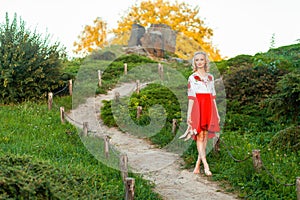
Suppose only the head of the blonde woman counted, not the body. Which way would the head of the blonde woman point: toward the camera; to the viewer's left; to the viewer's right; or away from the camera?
toward the camera

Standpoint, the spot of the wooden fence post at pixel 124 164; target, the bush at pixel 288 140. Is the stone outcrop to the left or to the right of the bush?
left

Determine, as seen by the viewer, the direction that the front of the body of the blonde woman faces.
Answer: toward the camera

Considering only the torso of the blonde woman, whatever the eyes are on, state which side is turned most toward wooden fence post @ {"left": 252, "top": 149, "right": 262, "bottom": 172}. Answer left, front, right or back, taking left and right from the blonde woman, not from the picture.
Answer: left

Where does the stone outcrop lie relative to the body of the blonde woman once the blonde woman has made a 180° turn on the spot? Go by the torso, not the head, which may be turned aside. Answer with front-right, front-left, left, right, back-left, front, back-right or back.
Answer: front

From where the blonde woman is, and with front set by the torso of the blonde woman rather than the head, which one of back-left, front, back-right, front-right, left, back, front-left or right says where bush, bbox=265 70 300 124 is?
back-left

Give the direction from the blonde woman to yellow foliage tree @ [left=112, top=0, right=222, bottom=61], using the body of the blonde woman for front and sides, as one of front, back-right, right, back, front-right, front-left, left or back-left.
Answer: back

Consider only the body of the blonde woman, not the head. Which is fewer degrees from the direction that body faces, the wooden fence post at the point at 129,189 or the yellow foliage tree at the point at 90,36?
the wooden fence post

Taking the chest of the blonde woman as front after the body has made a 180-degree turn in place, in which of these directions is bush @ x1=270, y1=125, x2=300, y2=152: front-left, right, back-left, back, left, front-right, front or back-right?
front-right

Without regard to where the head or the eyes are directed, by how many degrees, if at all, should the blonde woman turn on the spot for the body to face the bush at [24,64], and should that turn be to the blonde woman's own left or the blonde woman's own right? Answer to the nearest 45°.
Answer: approximately 135° to the blonde woman's own right

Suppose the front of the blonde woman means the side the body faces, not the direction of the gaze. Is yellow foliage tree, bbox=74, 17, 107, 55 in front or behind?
behind

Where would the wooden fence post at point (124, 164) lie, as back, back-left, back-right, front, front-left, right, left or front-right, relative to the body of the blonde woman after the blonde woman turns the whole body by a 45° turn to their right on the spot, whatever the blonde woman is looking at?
front
